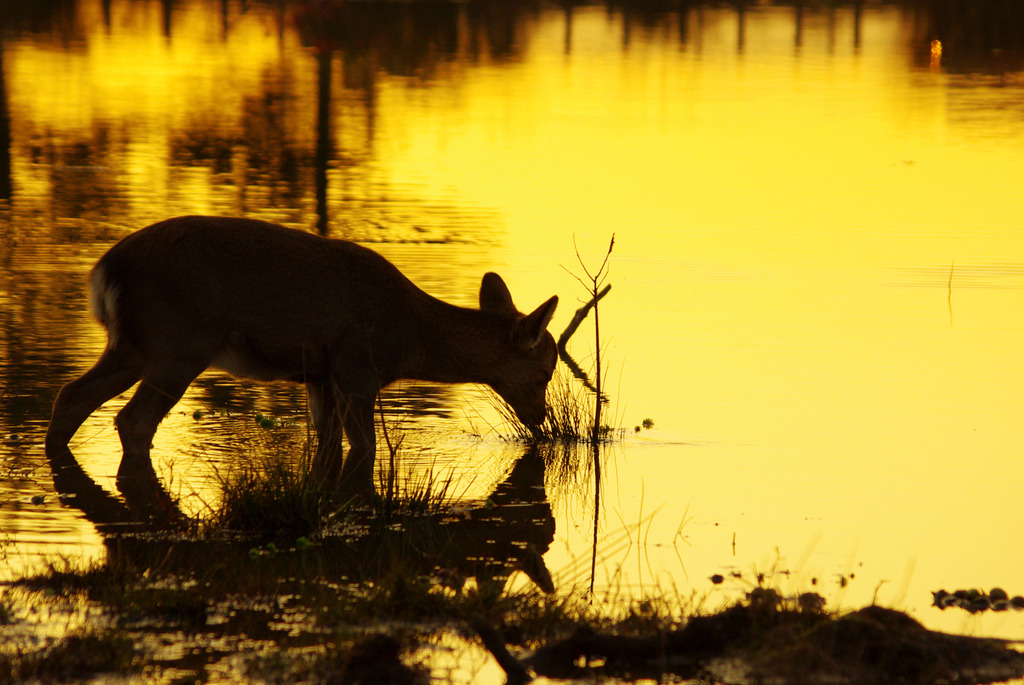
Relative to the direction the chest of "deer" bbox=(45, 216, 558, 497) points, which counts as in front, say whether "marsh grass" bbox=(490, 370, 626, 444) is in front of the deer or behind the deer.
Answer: in front

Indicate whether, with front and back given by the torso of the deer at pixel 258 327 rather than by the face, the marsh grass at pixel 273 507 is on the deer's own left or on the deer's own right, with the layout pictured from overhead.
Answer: on the deer's own right

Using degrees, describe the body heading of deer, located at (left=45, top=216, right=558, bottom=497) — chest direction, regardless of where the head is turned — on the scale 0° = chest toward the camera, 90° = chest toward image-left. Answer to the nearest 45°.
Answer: approximately 270°

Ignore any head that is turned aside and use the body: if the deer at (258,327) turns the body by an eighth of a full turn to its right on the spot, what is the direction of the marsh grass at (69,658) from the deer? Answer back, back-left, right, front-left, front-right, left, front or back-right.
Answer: front-right
